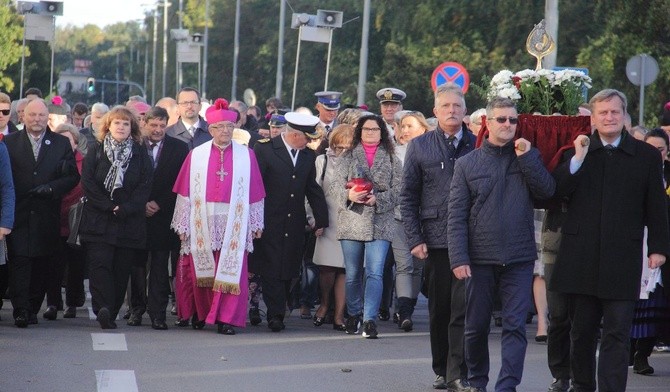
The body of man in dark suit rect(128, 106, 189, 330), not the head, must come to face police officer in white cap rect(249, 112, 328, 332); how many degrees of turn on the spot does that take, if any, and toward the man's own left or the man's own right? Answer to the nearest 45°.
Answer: approximately 90° to the man's own left

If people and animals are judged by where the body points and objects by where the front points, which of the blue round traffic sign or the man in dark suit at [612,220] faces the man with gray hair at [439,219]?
the blue round traffic sign

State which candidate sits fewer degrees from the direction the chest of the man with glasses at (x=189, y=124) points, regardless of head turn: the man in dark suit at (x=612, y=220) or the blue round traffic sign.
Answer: the man in dark suit

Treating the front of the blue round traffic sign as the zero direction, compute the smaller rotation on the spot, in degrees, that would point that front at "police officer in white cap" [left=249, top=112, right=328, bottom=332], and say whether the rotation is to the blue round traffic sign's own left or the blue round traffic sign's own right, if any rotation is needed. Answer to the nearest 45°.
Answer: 0° — it already faces them

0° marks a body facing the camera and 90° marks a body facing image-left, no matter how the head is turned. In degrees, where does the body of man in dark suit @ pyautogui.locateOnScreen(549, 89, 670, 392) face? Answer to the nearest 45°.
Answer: approximately 0°

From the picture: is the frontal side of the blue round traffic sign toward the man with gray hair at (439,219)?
yes
